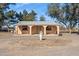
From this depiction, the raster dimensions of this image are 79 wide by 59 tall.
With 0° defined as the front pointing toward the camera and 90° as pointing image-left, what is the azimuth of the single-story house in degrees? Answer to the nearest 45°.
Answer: approximately 0°

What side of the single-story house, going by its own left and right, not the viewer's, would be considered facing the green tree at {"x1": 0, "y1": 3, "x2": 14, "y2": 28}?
right

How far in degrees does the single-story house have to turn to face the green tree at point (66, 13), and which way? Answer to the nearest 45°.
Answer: approximately 90° to its left
